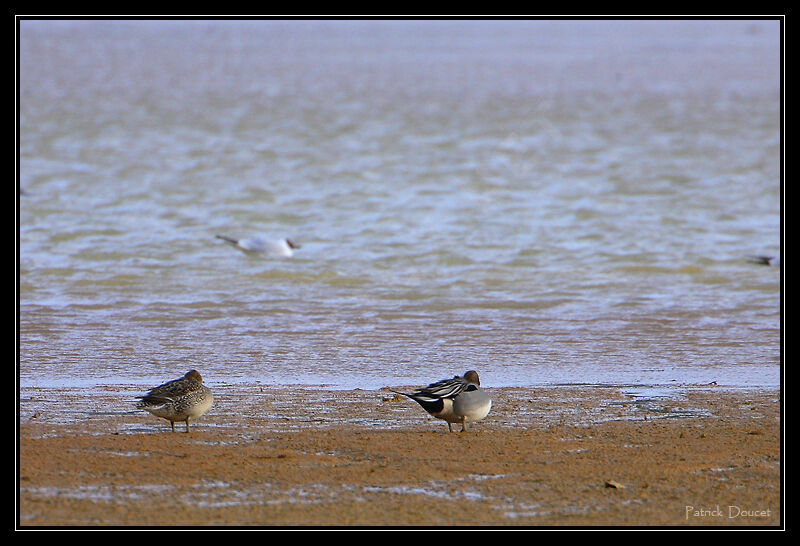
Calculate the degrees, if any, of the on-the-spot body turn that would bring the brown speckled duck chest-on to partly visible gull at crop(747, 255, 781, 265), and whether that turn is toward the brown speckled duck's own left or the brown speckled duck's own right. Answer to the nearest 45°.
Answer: approximately 45° to the brown speckled duck's own left

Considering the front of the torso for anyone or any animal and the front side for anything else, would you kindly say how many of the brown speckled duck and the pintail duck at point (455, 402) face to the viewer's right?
2

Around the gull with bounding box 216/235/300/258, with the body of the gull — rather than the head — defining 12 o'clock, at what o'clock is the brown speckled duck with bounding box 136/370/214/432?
The brown speckled duck is roughly at 3 o'clock from the gull.

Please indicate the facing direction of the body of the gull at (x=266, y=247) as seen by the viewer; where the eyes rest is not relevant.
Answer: to the viewer's right

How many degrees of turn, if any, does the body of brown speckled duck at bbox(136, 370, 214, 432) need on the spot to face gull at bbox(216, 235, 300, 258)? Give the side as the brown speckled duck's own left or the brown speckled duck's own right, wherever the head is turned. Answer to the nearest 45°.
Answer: approximately 90° to the brown speckled duck's own left

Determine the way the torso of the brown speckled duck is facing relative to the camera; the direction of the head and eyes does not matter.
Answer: to the viewer's right

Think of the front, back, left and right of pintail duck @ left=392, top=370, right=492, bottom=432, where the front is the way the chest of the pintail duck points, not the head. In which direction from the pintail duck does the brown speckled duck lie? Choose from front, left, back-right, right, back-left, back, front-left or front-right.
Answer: back

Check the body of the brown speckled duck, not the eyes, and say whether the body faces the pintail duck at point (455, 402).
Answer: yes

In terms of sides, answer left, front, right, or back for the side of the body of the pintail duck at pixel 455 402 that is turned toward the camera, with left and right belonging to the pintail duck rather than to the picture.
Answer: right
